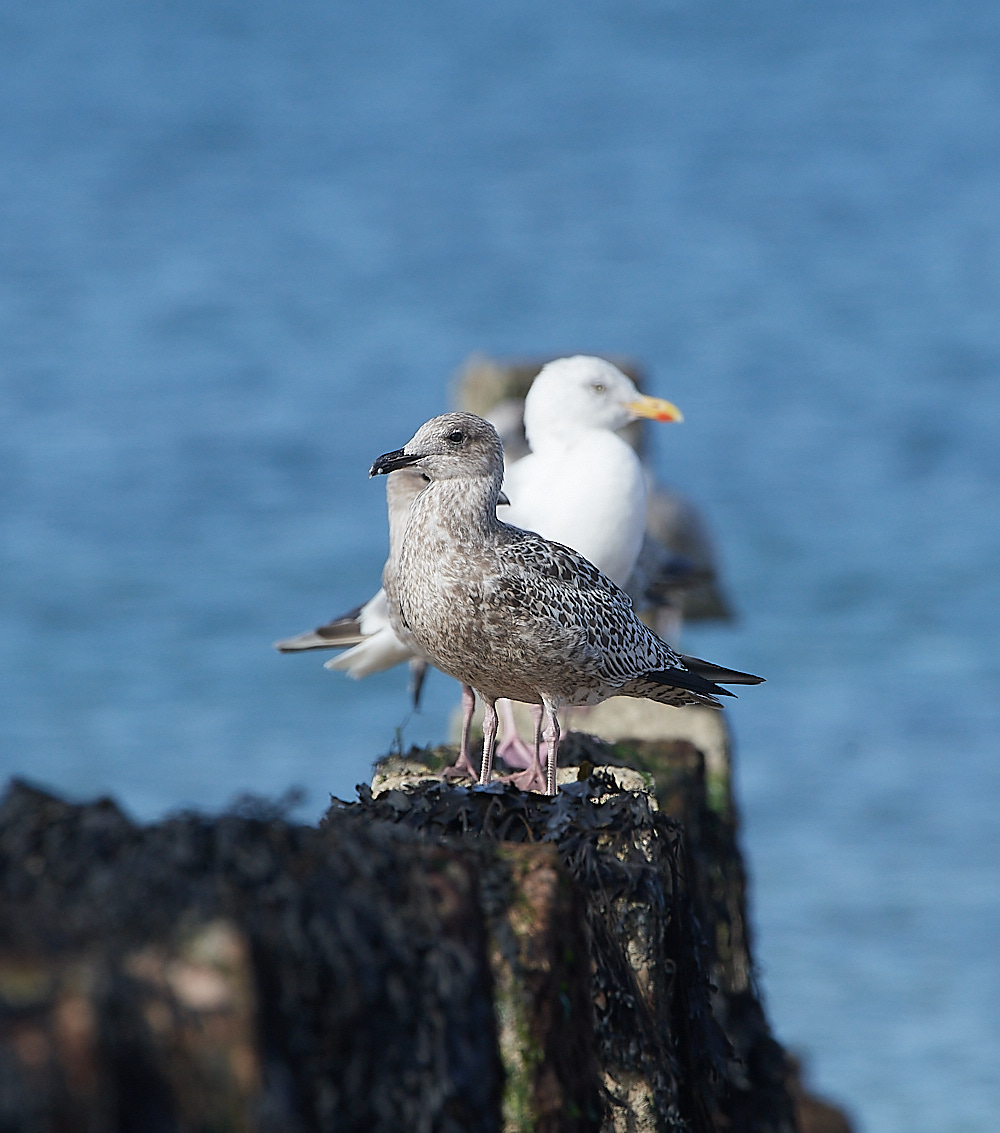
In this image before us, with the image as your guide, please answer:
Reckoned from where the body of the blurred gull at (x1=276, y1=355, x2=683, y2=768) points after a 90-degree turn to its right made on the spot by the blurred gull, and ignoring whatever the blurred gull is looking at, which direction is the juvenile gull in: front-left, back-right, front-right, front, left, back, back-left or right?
front

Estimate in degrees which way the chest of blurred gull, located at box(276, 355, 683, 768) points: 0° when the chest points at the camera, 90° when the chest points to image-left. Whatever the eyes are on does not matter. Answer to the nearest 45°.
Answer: approximately 270°
